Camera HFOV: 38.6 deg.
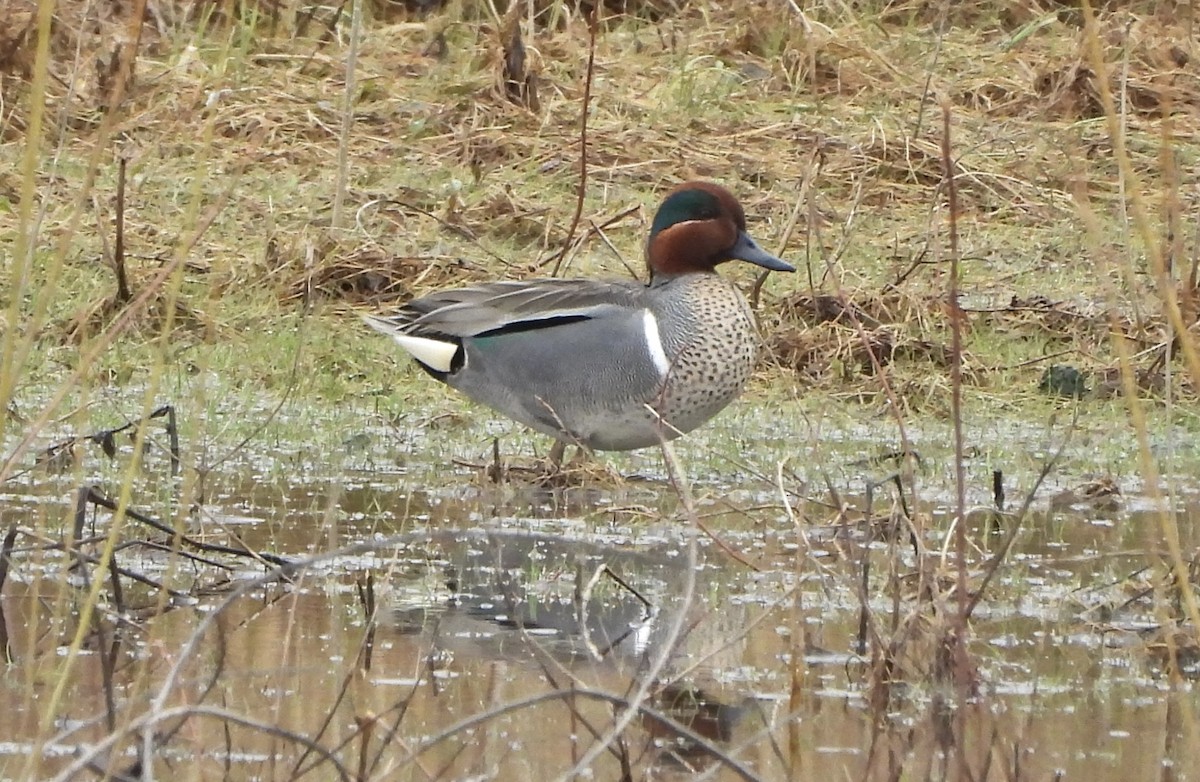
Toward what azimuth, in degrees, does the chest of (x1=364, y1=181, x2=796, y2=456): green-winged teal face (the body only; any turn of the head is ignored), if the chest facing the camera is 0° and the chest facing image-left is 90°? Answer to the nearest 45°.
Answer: approximately 270°
